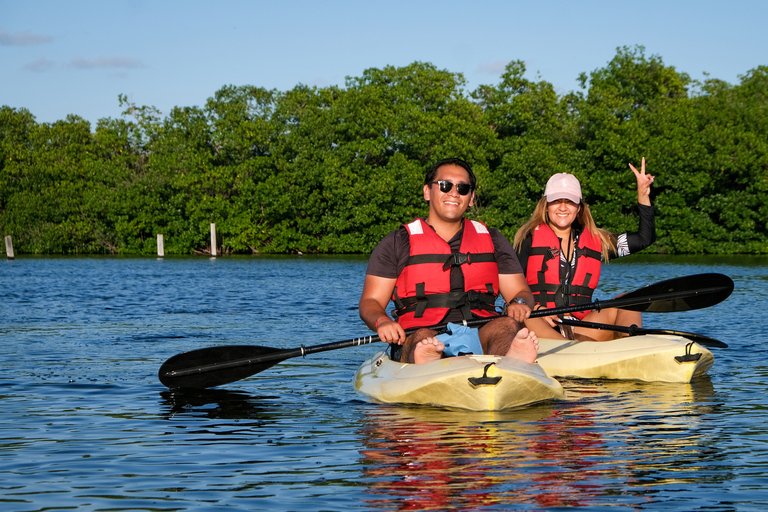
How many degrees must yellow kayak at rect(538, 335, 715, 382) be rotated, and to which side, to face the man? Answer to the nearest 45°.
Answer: approximately 90° to its right

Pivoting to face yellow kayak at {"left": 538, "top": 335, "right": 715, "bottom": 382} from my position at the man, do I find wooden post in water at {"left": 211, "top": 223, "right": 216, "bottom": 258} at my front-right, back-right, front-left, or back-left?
front-left

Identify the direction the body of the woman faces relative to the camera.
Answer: toward the camera

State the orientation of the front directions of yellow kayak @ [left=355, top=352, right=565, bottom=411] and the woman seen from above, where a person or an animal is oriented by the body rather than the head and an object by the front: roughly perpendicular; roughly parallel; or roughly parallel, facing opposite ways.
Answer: roughly parallel

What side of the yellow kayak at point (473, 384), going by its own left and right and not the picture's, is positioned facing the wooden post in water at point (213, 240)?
back

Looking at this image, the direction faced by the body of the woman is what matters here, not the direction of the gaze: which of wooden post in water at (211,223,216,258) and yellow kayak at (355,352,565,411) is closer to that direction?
the yellow kayak

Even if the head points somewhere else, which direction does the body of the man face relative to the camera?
toward the camera

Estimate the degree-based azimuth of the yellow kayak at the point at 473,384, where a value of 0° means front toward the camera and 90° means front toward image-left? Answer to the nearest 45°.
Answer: approximately 0°

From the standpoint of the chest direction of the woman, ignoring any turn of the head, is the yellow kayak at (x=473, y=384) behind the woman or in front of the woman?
in front

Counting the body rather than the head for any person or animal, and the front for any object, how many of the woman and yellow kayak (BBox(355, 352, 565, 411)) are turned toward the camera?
2

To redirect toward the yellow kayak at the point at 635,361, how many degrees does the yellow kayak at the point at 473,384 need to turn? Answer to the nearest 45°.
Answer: approximately 135° to its left

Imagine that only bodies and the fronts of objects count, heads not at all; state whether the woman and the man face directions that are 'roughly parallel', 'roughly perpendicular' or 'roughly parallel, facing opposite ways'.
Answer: roughly parallel

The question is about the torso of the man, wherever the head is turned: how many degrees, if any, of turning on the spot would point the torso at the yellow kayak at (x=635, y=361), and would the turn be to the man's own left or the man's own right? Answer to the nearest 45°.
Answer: approximately 135° to the man's own left
